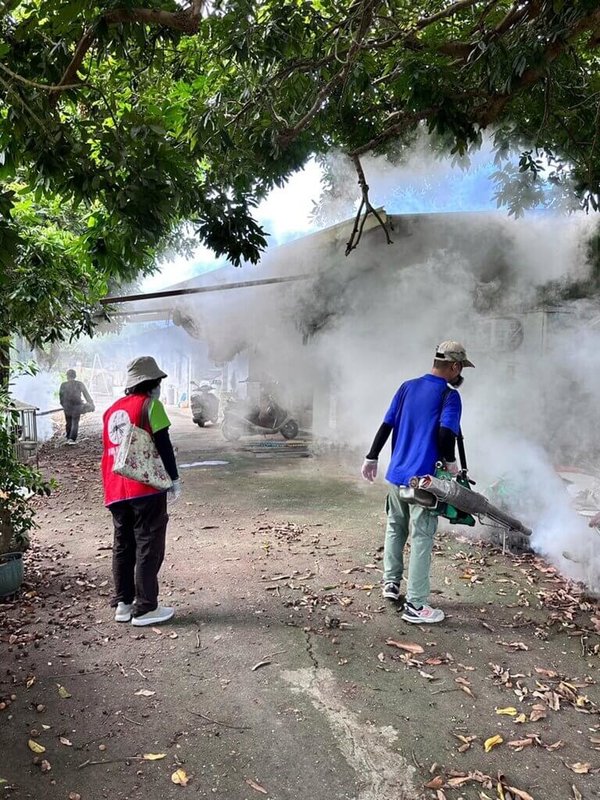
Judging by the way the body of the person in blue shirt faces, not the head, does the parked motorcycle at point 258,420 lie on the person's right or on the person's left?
on the person's left

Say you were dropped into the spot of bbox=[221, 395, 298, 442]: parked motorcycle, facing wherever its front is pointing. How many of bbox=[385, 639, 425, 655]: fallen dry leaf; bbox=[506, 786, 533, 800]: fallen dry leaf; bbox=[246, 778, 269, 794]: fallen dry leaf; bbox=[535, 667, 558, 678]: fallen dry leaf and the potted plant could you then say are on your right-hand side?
5

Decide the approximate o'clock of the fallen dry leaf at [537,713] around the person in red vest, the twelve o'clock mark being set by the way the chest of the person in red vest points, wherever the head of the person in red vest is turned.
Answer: The fallen dry leaf is roughly at 3 o'clock from the person in red vest.

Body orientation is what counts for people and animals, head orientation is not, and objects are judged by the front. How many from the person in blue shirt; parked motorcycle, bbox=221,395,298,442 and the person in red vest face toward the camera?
0

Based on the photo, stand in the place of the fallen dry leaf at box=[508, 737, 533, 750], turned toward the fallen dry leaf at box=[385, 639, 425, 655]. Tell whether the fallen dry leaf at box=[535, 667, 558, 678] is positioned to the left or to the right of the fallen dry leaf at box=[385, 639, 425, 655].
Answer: right

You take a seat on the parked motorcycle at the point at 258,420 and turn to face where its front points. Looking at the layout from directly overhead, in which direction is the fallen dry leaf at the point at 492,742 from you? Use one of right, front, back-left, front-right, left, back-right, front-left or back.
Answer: right

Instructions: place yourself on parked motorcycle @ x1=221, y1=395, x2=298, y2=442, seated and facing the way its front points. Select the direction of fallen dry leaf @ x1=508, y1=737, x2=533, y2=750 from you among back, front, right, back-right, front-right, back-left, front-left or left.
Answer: right

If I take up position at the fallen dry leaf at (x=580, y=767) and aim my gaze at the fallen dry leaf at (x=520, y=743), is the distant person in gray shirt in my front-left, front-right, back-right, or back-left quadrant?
front-right

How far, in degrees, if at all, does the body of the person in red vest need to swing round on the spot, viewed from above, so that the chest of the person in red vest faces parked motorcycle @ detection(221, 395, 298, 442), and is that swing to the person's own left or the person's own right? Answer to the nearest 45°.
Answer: approximately 45° to the person's own left

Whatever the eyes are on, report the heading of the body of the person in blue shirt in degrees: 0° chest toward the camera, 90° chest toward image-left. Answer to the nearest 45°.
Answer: approximately 225°

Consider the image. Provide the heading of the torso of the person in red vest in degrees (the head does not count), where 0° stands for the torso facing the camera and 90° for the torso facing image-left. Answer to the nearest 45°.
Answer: approximately 225°

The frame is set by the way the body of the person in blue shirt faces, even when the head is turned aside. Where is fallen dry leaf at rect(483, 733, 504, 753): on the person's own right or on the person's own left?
on the person's own right

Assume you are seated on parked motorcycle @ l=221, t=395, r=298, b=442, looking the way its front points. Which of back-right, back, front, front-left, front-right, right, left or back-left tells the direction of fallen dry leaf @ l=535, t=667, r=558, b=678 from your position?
right

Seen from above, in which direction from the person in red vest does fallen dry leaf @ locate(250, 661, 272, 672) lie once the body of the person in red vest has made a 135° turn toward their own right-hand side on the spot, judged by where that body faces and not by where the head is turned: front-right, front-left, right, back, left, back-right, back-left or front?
front-left
